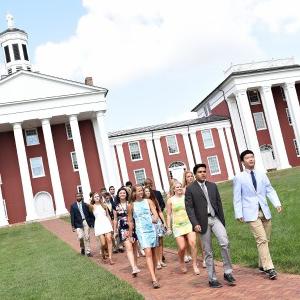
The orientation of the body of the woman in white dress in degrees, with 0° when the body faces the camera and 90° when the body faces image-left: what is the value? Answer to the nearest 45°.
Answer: approximately 0°

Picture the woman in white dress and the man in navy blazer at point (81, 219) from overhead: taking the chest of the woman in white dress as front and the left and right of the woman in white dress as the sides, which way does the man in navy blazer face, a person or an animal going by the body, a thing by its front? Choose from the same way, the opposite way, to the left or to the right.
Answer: the same way

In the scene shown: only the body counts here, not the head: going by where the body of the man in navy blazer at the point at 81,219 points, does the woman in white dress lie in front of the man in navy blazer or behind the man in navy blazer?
in front

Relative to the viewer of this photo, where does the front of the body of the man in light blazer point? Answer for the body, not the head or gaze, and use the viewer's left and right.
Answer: facing the viewer and to the right of the viewer

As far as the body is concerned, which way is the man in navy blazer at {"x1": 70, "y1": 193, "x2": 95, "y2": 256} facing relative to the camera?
toward the camera

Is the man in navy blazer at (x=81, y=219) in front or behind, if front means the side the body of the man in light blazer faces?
behind

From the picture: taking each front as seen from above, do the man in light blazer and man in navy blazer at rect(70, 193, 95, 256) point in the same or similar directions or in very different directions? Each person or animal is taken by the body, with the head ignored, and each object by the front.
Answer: same or similar directions

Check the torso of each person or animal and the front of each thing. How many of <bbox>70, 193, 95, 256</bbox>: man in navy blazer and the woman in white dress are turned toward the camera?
2

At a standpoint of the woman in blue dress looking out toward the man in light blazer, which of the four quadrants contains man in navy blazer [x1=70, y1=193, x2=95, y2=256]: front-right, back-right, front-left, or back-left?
back-left
